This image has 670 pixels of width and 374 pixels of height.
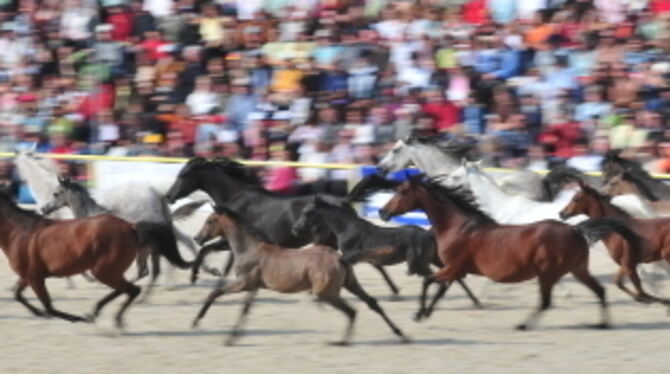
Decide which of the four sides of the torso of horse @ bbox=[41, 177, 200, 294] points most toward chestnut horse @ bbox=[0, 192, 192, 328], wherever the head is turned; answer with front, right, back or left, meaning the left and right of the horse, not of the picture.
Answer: left

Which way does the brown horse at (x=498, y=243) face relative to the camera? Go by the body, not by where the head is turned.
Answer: to the viewer's left

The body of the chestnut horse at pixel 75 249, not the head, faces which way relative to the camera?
to the viewer's left

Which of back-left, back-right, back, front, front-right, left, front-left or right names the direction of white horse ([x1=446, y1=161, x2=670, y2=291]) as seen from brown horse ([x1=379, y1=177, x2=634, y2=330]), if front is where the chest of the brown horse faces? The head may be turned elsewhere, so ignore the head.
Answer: right

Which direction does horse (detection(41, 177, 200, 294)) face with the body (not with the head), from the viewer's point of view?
to the viewer's left

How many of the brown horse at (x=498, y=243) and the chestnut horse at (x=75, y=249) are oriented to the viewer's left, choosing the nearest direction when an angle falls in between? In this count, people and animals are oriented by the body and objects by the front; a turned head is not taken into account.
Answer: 2

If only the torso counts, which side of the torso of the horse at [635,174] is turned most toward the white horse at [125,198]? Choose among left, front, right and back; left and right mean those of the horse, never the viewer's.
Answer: front

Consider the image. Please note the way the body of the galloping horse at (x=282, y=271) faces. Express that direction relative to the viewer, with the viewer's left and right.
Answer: facing to the left of the viewer

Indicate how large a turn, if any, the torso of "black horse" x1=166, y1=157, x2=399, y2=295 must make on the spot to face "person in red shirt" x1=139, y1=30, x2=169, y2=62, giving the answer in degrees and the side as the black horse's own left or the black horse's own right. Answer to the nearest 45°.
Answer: approximately 90° to the black horse's own right

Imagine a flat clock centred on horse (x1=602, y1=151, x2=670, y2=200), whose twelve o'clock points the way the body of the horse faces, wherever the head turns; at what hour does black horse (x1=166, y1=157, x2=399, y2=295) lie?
The black horse is roughly at 11 o'clock from the horse.
